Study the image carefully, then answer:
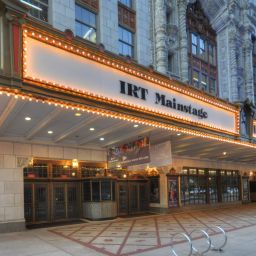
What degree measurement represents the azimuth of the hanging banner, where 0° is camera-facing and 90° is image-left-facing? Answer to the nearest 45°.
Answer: approximately 45°

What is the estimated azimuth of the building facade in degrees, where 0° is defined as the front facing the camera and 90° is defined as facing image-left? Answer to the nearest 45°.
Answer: approximately 315°
